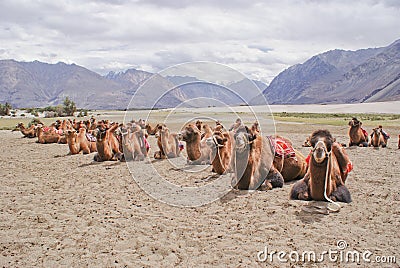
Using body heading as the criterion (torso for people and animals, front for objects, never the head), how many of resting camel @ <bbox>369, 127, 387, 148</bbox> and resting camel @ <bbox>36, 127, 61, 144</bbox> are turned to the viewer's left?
1

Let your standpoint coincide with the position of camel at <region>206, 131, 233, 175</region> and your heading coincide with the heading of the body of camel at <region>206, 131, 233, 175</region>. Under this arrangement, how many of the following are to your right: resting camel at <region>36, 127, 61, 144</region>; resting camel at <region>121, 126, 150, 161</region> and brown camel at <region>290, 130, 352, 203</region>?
2

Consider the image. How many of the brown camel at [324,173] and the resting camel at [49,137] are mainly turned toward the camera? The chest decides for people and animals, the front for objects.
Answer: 1

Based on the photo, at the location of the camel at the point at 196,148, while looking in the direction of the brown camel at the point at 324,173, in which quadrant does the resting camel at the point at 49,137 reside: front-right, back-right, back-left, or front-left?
back-right

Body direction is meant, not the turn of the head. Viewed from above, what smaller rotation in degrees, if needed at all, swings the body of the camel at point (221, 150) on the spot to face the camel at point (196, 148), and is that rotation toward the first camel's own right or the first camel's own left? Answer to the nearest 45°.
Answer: approximately 135° to the first camel's own right

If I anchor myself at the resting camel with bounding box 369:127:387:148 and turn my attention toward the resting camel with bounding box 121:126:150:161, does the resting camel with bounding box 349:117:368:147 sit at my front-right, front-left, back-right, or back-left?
front-right

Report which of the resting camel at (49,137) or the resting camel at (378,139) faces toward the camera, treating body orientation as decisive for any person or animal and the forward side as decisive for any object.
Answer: the resting camel at (378,139)

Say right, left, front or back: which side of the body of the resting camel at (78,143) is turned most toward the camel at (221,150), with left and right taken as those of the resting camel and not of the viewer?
left

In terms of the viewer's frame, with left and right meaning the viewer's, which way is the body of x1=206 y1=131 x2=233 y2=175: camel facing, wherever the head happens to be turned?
facing the viewer and to the left of the viewer

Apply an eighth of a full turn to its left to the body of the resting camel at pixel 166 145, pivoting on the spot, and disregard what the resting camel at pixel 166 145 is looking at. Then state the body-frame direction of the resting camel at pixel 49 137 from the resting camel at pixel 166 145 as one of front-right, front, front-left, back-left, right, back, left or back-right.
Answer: back-right

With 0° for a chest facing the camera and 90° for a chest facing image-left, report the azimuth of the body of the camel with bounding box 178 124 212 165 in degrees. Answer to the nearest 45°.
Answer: approximately 45°

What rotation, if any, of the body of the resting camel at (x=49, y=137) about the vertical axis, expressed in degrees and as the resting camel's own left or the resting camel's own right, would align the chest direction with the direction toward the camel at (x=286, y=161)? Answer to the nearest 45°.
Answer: approximately 90° to the resting camel's own left

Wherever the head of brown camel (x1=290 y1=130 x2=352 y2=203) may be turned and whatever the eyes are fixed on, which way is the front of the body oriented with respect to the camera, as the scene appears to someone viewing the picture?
toward the camera

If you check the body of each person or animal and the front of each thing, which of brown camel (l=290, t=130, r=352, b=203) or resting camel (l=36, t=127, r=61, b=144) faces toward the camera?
the brown camel

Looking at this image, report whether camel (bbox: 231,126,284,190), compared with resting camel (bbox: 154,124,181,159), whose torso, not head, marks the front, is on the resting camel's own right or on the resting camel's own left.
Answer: on the resting camel's own left

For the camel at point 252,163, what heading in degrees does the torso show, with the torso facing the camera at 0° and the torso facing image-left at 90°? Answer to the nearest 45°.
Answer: approximately 45°

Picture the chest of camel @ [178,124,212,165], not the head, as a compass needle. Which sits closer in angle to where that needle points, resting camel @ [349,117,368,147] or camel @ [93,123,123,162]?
the camel

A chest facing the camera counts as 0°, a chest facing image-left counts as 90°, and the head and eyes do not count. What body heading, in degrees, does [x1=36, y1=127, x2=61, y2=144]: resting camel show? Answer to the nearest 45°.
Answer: approximately 90°

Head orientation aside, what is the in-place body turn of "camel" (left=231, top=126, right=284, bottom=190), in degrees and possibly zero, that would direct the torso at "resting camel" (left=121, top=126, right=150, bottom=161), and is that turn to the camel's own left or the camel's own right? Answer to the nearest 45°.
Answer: approximately 90° to the camel's own right
